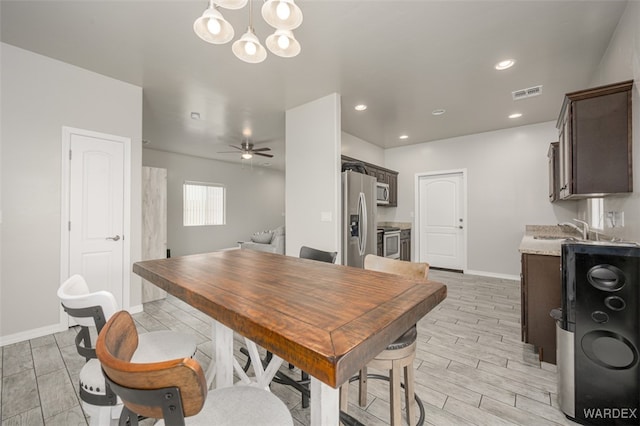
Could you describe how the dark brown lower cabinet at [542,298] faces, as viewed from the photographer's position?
facing to the left of the viewer

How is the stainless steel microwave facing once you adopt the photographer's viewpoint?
facing the viewer and to the right of the viewer

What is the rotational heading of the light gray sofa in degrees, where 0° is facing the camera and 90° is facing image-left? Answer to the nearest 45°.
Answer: approximately 45°

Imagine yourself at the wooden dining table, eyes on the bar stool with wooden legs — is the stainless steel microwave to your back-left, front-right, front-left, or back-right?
front-left

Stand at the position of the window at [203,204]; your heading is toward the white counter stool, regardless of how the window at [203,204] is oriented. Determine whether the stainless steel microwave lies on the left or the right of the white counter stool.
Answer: left

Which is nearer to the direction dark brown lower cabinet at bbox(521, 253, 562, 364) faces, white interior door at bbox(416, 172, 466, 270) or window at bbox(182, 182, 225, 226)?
the window

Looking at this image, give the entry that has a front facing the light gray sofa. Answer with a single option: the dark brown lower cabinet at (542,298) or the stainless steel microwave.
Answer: the dark brown lower cabinet

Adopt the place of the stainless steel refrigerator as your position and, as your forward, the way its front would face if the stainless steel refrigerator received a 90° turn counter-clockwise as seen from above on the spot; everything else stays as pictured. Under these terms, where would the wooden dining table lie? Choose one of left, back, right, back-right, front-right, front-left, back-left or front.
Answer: back-right

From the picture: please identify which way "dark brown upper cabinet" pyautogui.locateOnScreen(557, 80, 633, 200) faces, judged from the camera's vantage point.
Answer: facing to the left of the viewer

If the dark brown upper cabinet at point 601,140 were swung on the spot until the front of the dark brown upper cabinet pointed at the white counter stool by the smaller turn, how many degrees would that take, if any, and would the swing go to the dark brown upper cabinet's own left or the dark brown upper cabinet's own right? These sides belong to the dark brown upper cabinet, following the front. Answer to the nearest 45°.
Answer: approximately 45° to the dark brown upper cabinet's own left

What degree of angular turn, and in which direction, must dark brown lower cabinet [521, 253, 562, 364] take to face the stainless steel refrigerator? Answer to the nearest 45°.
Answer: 0° — it already faces it
